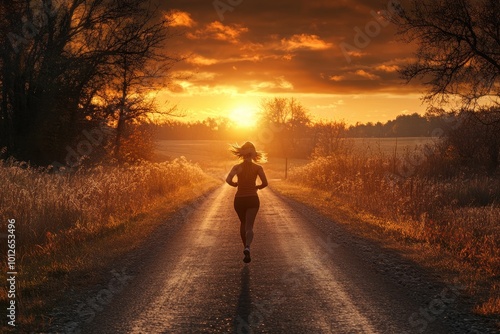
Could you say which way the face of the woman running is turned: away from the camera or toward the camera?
away from the camera

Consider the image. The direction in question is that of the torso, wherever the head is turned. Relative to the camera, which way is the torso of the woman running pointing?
away from the camera
